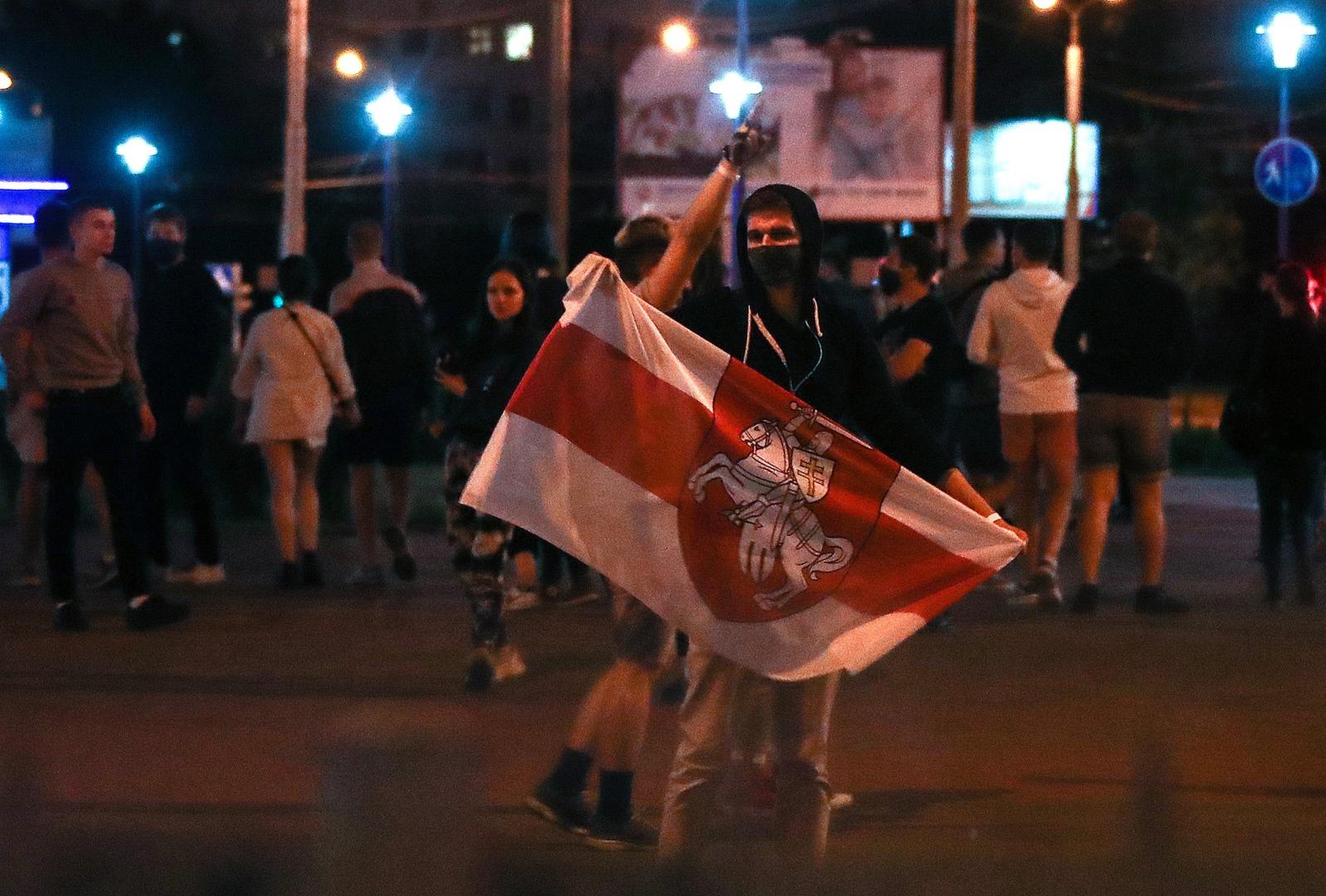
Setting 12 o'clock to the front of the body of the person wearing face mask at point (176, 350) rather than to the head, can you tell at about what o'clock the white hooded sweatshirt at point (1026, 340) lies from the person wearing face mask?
The white hooded sweatshirt is roughly at 8 o'clock from the person wearing face mask.

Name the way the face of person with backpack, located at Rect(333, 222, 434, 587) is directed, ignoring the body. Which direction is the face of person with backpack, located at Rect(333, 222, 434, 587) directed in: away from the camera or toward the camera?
away from the camera

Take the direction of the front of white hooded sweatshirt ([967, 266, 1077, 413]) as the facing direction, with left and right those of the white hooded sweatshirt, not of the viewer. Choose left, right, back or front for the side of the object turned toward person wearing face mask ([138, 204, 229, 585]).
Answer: left

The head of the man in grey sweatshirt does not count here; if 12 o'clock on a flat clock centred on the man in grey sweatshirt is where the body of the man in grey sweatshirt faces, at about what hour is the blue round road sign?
The blue round road sign is roughly at 9 o'clock from the man in grey sweatshirt.

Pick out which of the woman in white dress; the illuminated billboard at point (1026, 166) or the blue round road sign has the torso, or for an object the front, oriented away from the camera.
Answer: the woman in white dress

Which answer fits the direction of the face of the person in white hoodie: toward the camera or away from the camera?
away from the camera

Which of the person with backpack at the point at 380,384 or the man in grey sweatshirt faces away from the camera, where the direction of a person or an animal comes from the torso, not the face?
the person with backpack

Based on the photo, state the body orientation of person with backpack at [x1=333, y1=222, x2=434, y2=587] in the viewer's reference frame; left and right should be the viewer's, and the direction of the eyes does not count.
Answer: facing away from the viewer

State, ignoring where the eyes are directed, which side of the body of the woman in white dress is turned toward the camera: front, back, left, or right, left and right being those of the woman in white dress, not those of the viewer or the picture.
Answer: back
